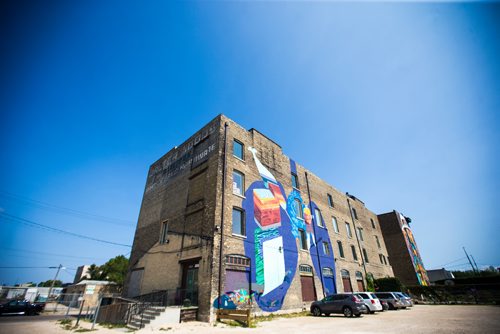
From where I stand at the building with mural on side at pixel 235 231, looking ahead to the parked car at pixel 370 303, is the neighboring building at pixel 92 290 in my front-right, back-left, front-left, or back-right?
back-left
